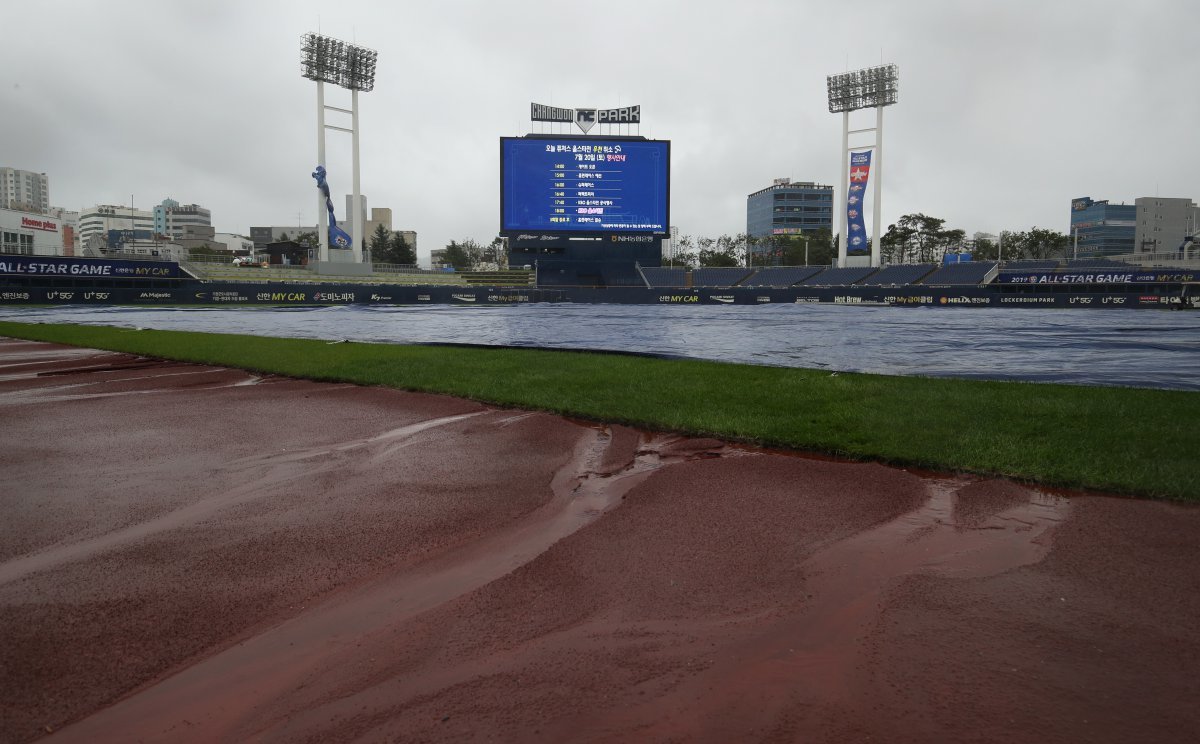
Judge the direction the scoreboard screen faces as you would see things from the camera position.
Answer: facing the viewer

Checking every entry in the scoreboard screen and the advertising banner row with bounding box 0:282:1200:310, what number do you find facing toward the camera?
2

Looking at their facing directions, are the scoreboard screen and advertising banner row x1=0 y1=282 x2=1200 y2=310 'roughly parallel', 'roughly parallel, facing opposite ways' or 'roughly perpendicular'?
roughly parallel

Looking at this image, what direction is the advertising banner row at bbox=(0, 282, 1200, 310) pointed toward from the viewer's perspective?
toward the camera

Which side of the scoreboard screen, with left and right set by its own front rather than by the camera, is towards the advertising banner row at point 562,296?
front

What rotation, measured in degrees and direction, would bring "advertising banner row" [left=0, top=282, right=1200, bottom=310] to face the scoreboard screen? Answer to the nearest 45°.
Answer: approximately 180°
